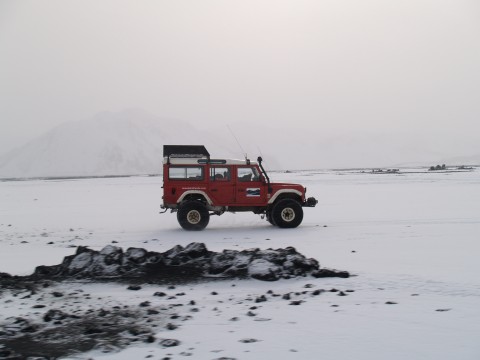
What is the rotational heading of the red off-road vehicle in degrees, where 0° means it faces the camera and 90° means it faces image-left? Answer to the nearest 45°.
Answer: approximately 270°

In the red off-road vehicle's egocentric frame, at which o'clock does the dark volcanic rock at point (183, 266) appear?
The dark volcanic rock is roughly at 3 o'clock from the red off-road vehicle.
